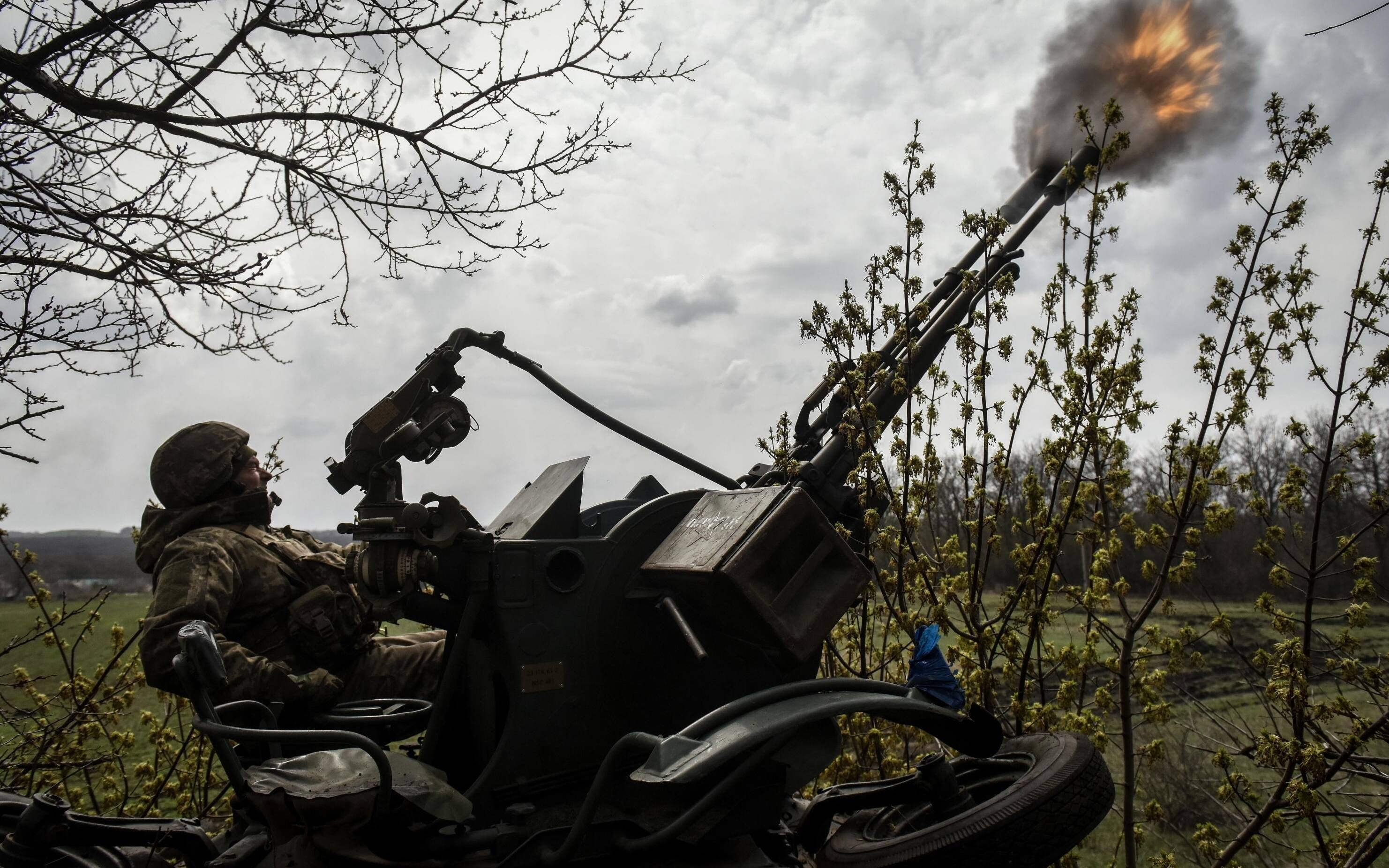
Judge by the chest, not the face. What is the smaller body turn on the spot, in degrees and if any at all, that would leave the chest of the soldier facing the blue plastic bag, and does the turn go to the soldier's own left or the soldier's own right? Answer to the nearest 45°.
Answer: approximately 45° to the soldier's own right

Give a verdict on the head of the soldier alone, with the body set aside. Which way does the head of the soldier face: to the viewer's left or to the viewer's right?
to the viewer's right

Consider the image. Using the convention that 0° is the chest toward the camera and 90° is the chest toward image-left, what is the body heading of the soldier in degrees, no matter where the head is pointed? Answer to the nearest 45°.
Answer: approximately 270°

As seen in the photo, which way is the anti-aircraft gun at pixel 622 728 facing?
to the viewer's right
